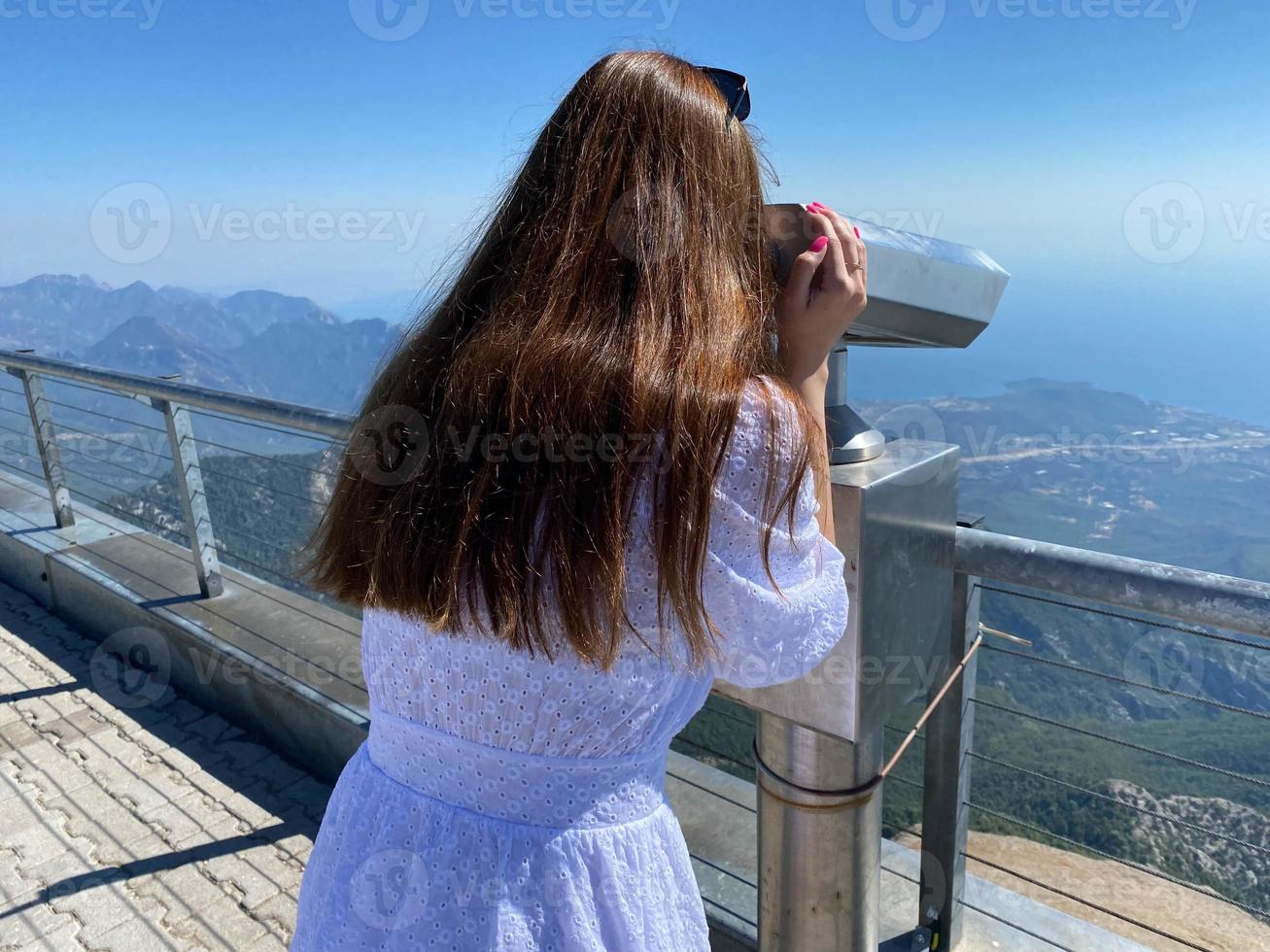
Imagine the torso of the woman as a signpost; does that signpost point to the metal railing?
yes

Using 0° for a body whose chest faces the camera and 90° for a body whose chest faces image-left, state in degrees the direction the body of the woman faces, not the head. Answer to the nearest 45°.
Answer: approximately 225°

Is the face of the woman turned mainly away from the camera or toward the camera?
away from the camera
